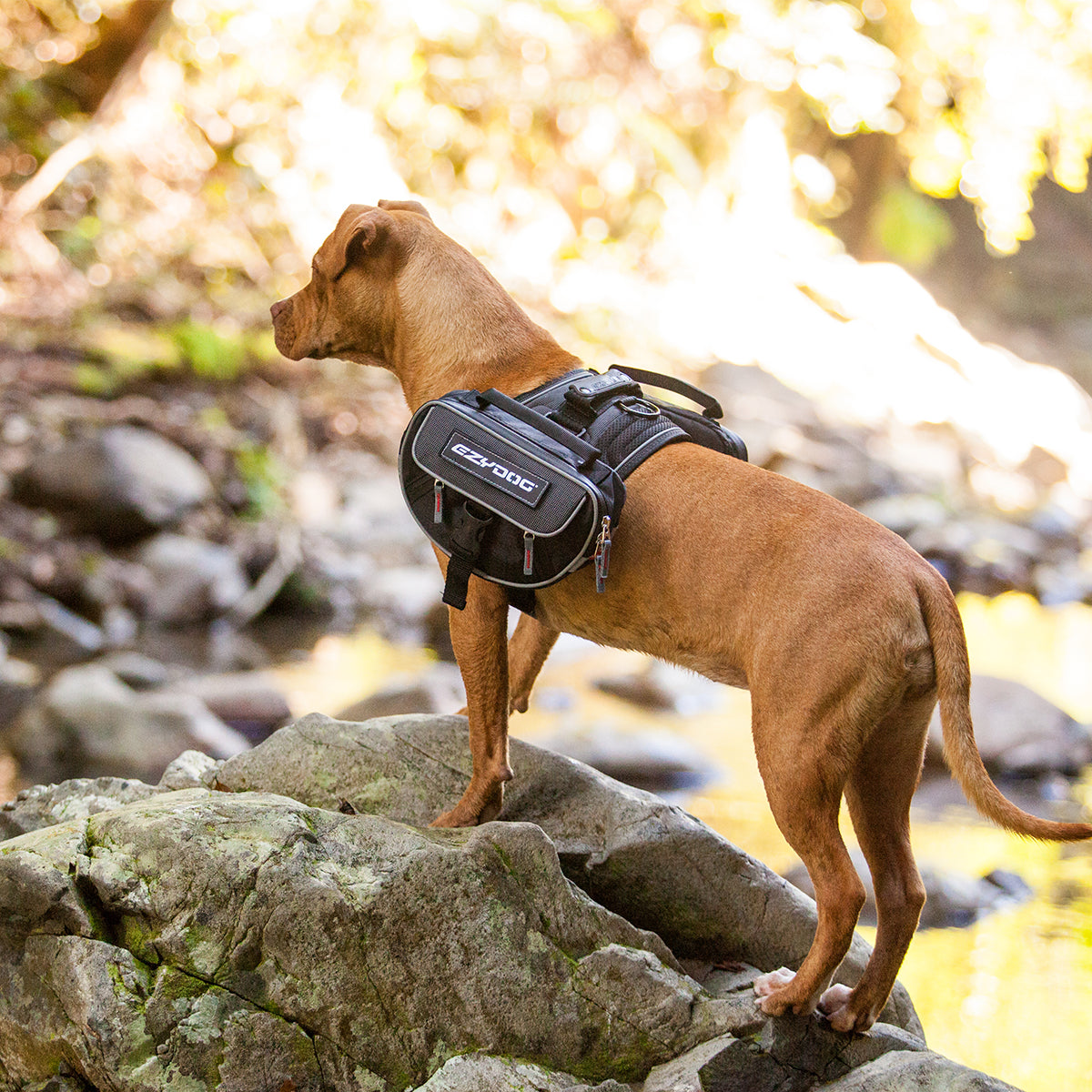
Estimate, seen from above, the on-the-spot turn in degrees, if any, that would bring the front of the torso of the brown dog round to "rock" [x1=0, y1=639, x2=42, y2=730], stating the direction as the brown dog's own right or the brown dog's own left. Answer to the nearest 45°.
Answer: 0° — it already faces it

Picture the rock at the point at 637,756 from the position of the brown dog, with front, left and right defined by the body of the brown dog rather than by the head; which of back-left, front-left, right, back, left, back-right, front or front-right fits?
front-right

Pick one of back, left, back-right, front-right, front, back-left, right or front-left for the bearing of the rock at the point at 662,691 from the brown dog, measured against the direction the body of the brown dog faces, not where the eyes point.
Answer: front-right

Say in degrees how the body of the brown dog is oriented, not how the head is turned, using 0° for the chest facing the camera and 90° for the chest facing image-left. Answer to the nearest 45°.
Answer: approximately 135°

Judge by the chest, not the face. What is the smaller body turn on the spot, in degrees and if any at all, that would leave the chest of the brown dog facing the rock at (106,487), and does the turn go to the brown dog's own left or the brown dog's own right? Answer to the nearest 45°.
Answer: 0° — it already faces it
